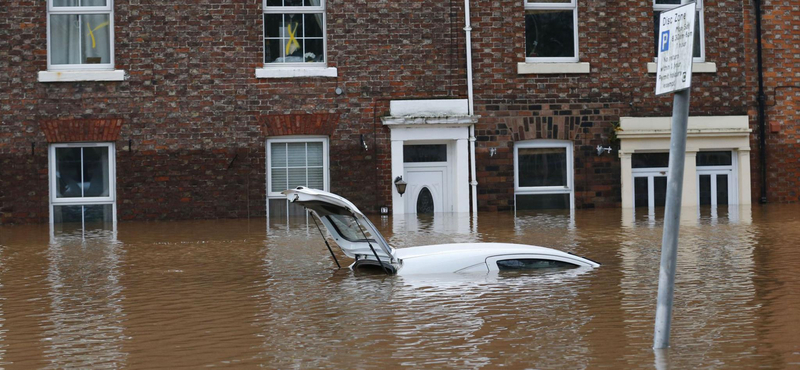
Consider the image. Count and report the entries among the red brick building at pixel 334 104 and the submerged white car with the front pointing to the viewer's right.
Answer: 1

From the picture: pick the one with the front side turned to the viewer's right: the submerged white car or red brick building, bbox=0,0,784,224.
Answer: the submerged white car

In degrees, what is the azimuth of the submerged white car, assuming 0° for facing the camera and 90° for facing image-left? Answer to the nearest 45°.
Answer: approximately 270°

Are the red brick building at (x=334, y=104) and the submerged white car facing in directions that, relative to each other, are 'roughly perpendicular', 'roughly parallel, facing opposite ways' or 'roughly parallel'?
roughly perpendicular

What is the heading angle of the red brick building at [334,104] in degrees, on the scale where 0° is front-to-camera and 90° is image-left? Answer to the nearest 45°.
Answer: approximately 0°

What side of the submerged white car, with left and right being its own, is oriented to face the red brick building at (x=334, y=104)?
left
